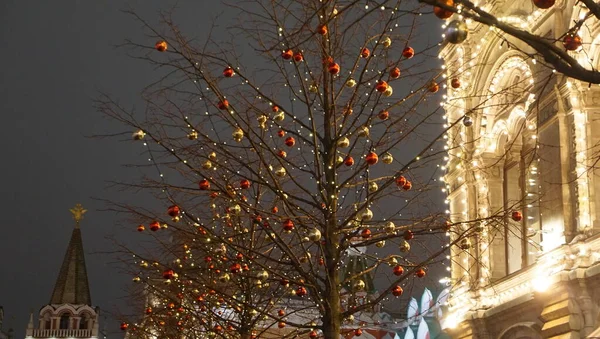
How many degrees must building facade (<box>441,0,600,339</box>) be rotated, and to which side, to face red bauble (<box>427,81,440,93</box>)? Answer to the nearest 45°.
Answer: approximately 45° to its left

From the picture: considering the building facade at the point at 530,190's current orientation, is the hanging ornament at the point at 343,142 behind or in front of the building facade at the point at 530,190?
in front

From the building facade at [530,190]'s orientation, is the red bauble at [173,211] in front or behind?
in front

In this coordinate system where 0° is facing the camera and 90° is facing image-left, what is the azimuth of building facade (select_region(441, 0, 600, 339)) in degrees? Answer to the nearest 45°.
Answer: approximately 45°

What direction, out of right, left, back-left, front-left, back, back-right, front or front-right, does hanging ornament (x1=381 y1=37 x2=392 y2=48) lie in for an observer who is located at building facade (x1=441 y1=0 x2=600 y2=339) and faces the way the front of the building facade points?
front-left

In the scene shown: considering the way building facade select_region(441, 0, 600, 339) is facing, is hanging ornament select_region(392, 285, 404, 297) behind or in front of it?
in front
